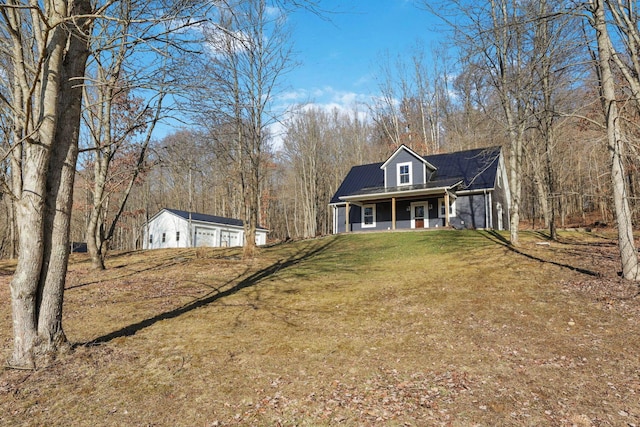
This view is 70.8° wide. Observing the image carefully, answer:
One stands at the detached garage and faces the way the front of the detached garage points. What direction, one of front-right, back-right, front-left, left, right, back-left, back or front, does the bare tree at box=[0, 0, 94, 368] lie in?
front-right

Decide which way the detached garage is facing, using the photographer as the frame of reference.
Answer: facing the viewer and to the right of the viewer

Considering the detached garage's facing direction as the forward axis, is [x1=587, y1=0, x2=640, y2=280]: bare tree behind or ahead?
ahead
